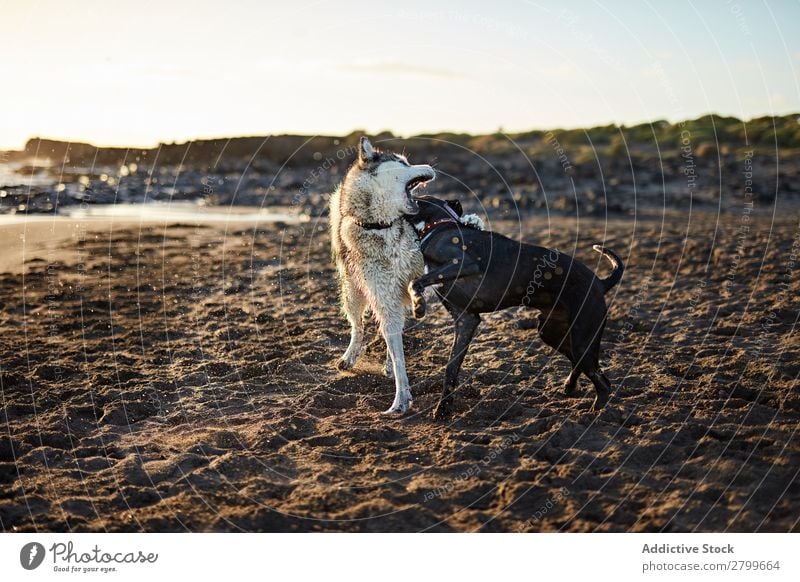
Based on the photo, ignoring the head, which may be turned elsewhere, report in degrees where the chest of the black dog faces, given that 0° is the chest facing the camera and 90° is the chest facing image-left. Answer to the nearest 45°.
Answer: approximately 90°

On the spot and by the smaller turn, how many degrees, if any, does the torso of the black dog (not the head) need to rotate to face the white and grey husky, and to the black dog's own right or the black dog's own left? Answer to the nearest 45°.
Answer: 0° — it already faces it
